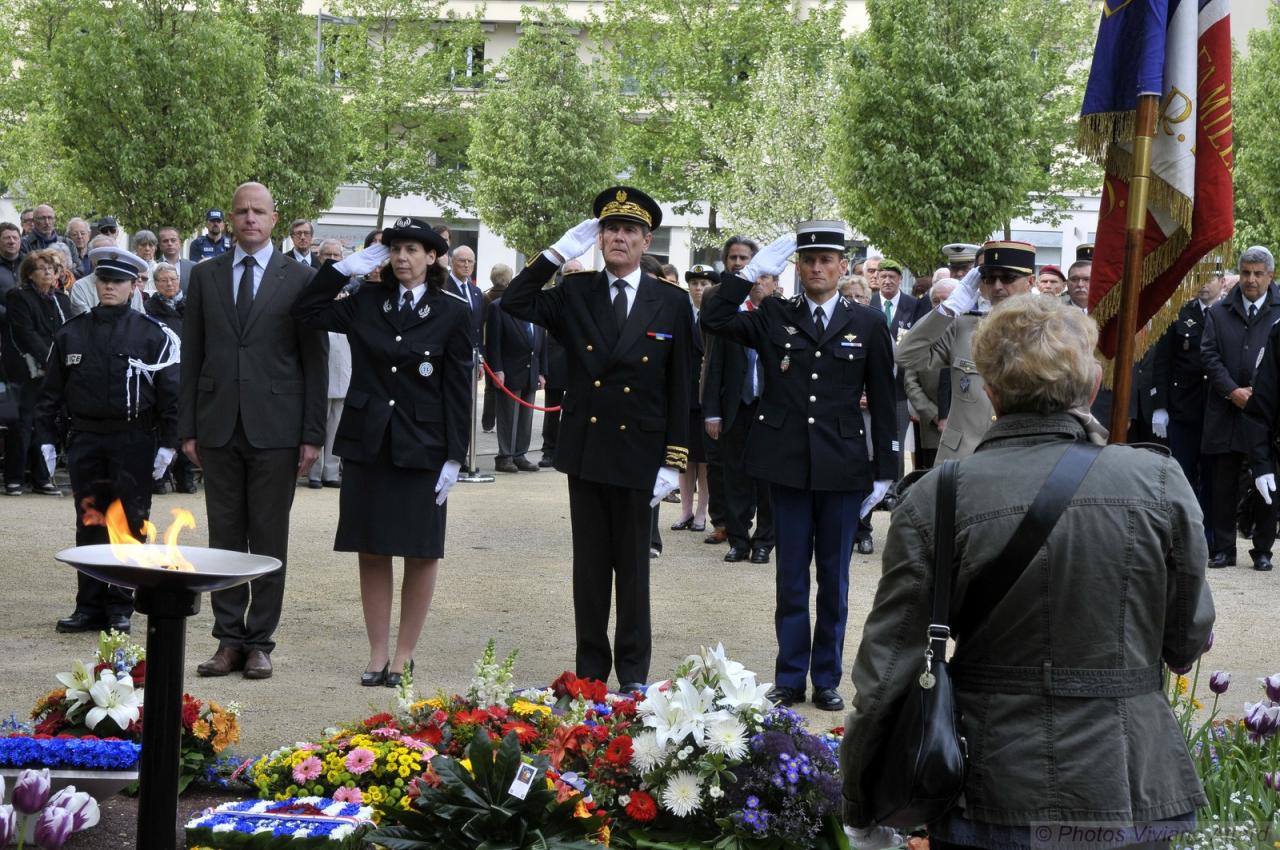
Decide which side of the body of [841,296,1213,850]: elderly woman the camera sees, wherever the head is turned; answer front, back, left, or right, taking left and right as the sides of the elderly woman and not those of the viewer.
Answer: back

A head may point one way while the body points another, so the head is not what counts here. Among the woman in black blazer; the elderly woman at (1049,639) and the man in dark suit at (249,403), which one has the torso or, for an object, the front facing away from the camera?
the elderly woman

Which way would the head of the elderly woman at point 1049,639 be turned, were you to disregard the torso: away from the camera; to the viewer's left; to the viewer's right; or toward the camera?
away from the camera

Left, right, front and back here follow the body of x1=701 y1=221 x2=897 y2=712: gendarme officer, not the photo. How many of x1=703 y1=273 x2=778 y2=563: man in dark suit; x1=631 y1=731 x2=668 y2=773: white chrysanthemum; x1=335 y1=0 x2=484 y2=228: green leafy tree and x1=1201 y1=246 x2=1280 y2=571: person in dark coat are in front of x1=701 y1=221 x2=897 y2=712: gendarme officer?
1

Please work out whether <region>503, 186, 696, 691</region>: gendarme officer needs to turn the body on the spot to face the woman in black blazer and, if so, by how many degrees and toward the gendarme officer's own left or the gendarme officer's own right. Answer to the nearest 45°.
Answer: approximately 135° to the gendarme officer's own right

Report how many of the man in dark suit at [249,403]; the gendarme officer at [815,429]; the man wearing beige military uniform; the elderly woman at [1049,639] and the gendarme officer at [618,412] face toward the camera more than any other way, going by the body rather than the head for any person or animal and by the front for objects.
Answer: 4

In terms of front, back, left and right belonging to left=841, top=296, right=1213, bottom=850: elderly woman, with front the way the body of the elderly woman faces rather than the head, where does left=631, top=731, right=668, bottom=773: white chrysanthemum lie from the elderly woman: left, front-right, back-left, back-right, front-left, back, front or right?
front-left

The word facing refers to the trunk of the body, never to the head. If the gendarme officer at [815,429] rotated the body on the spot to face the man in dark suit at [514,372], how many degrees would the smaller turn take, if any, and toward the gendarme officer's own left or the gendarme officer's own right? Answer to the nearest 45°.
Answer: approximately 180°

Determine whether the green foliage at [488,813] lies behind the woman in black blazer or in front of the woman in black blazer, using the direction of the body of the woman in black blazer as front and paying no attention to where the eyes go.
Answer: in front

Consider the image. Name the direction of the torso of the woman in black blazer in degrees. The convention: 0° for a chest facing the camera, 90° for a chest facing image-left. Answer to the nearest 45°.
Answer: approximately 315°

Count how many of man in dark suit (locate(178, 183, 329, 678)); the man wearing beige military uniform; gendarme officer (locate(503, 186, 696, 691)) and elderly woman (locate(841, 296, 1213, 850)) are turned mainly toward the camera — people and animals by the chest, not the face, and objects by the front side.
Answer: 3
